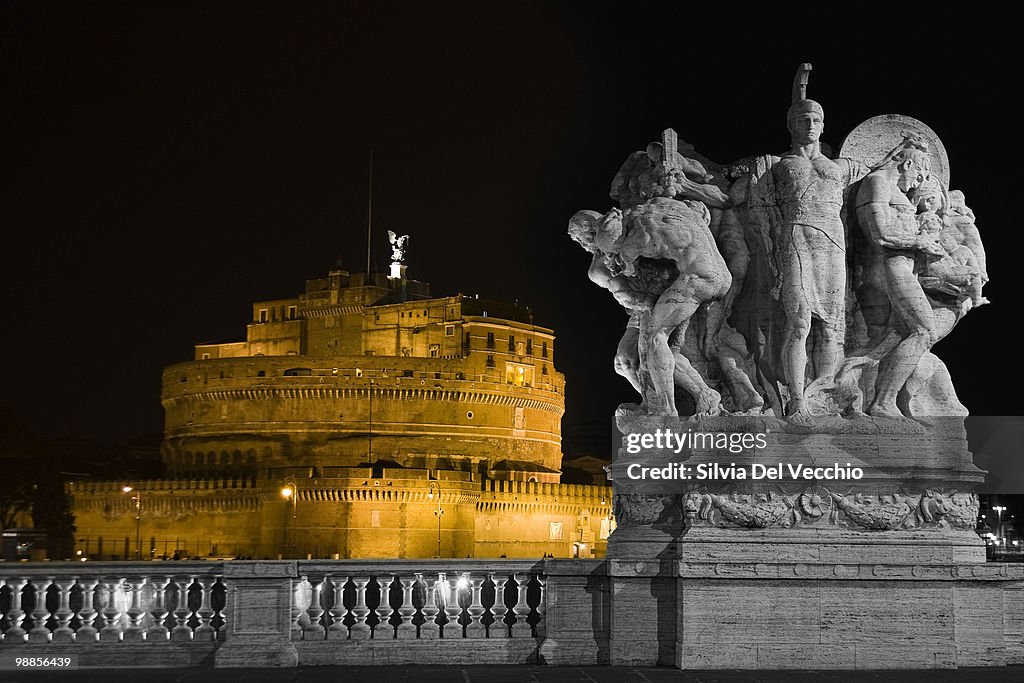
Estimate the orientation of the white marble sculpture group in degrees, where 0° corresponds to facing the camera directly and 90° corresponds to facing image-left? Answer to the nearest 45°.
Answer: approximately 0°

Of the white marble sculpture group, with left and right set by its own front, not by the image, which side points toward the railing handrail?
right

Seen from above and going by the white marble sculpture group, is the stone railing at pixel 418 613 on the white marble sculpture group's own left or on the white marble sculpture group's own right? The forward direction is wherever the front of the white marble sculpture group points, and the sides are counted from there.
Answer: on the white marble sculpture group's own right
